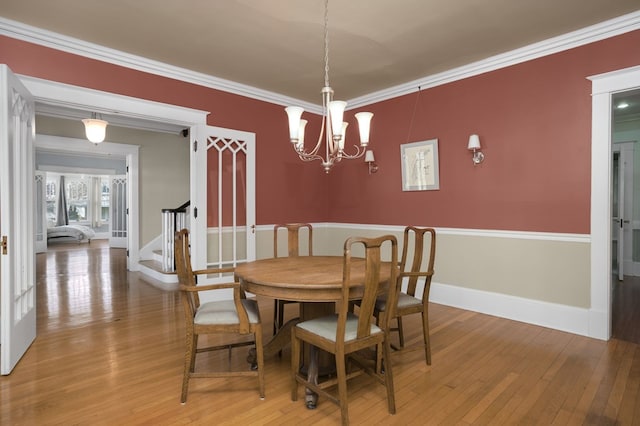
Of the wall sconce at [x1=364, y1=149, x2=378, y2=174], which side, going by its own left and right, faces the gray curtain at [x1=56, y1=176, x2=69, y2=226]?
right

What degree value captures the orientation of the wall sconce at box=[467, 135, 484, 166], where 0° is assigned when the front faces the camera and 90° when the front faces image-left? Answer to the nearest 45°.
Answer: approximately 45°

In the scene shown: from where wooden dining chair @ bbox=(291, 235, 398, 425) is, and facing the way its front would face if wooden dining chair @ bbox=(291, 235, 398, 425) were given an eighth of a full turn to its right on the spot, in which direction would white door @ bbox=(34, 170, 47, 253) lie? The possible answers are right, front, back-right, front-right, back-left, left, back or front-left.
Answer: front-left

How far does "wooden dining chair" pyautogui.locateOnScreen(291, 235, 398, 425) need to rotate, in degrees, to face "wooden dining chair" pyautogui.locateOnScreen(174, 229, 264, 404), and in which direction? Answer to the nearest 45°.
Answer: approximately 45° to its left

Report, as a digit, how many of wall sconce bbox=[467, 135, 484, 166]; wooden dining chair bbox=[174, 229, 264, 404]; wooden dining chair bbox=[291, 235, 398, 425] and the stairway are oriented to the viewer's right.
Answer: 1

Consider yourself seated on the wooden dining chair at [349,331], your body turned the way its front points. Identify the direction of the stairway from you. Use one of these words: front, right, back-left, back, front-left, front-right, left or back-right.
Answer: front

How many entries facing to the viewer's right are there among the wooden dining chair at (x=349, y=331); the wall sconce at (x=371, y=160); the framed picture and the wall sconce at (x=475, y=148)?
0

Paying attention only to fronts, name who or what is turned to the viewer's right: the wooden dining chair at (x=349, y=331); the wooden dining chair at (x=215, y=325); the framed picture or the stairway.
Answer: the wooden dining chair at (x=215, y=325)

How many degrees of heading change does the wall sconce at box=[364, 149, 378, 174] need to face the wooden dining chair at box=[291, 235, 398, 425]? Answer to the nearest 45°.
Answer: approximately 45° to its left

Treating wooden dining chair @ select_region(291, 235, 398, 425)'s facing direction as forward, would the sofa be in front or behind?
in front

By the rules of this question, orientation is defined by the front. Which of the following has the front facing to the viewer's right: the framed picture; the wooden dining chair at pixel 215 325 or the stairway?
the wooden dining chair

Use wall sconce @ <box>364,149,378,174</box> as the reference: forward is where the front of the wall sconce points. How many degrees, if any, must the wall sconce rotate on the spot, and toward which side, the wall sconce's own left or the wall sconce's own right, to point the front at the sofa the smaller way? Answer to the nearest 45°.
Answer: approximately 90° to the wall sconce's own right

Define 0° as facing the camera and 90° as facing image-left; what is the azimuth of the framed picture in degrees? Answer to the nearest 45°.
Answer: approximately 45°

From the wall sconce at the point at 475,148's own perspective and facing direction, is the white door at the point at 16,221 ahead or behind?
ahead

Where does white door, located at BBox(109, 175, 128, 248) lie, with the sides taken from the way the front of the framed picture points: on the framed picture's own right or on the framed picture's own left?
on the framed picture's own right
